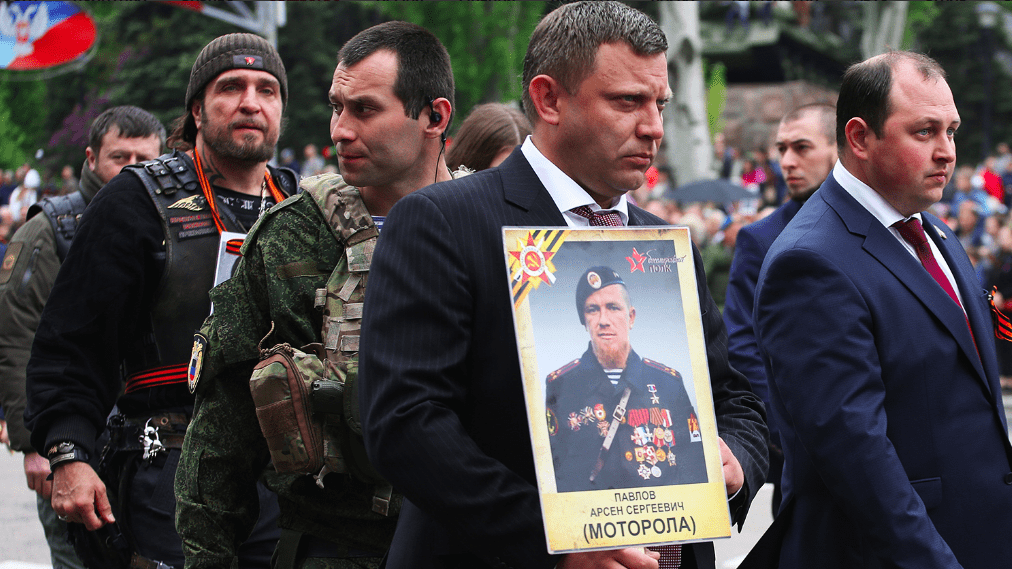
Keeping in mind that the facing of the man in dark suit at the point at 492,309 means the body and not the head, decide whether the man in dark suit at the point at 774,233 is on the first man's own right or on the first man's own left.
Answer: on the first man's own left

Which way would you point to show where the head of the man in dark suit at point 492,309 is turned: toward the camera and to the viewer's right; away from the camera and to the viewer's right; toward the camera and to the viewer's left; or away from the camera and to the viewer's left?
toward the camera and to the viewer's right

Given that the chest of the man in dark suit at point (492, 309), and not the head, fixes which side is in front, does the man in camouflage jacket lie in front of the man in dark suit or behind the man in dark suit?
behind

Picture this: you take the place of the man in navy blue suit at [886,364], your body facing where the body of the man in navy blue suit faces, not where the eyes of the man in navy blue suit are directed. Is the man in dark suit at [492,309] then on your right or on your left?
on your right

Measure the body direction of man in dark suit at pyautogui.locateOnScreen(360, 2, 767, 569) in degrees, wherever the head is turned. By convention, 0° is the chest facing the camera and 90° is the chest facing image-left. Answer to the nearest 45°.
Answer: approximately 315°

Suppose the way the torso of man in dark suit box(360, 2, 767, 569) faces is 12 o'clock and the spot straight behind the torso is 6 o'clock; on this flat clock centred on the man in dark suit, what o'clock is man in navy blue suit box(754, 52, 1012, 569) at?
The man in navy blue suit is roughly at 9 o'clock from the man in dark suit.

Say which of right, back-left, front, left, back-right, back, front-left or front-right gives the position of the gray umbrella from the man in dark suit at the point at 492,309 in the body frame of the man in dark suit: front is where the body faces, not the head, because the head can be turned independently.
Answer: back-left
